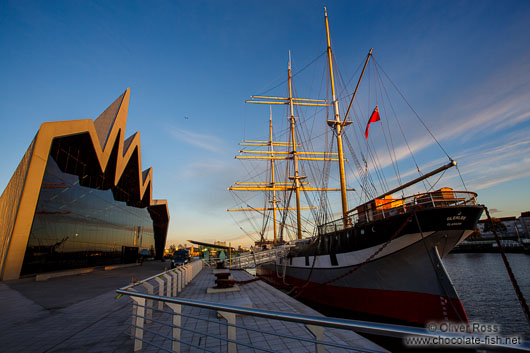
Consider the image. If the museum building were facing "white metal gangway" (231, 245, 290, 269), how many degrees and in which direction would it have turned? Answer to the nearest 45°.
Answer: approximately 45° to its left

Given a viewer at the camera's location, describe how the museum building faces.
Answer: facing the viewer and to the right of the viewer
